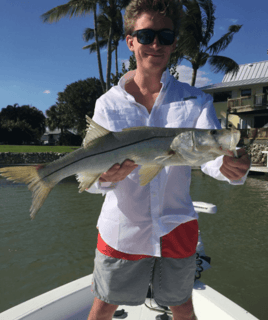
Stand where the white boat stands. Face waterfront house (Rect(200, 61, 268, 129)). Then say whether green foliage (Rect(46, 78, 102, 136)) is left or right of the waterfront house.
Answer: left

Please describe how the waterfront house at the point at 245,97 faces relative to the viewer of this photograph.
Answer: facing the viewer and to the left of the viewer

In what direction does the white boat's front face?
away from the camera

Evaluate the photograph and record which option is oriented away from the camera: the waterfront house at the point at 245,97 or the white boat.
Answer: the white boat

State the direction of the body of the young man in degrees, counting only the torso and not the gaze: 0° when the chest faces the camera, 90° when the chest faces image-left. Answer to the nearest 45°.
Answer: approximately 0°

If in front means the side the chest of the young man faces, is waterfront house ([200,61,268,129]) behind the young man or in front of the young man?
behind

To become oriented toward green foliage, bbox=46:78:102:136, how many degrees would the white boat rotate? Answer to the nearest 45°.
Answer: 0° — it already faces it

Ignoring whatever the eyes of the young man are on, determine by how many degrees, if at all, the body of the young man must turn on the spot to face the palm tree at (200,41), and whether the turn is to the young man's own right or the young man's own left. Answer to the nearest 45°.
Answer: approximately 180°

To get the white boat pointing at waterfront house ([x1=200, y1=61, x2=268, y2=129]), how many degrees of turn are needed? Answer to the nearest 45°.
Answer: approximately 45° to its right

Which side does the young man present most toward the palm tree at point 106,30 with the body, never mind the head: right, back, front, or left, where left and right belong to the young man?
back
